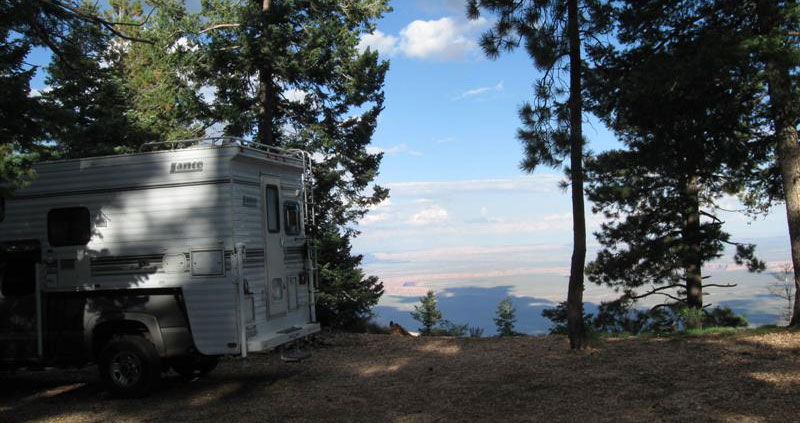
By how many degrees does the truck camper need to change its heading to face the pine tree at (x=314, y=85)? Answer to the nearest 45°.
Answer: approximately 90° to its right

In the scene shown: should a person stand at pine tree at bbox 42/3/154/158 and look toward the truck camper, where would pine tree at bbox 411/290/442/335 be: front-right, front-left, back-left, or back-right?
back-left

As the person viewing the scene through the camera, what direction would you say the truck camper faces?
facing away from the viewer and to the left of the viewer

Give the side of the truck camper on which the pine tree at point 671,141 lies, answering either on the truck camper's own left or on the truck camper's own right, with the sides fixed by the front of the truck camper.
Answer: on the truck camper's own right

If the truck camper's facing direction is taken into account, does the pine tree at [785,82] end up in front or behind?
behind

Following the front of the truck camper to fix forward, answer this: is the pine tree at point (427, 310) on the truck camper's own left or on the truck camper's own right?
on the truck camper's own right
